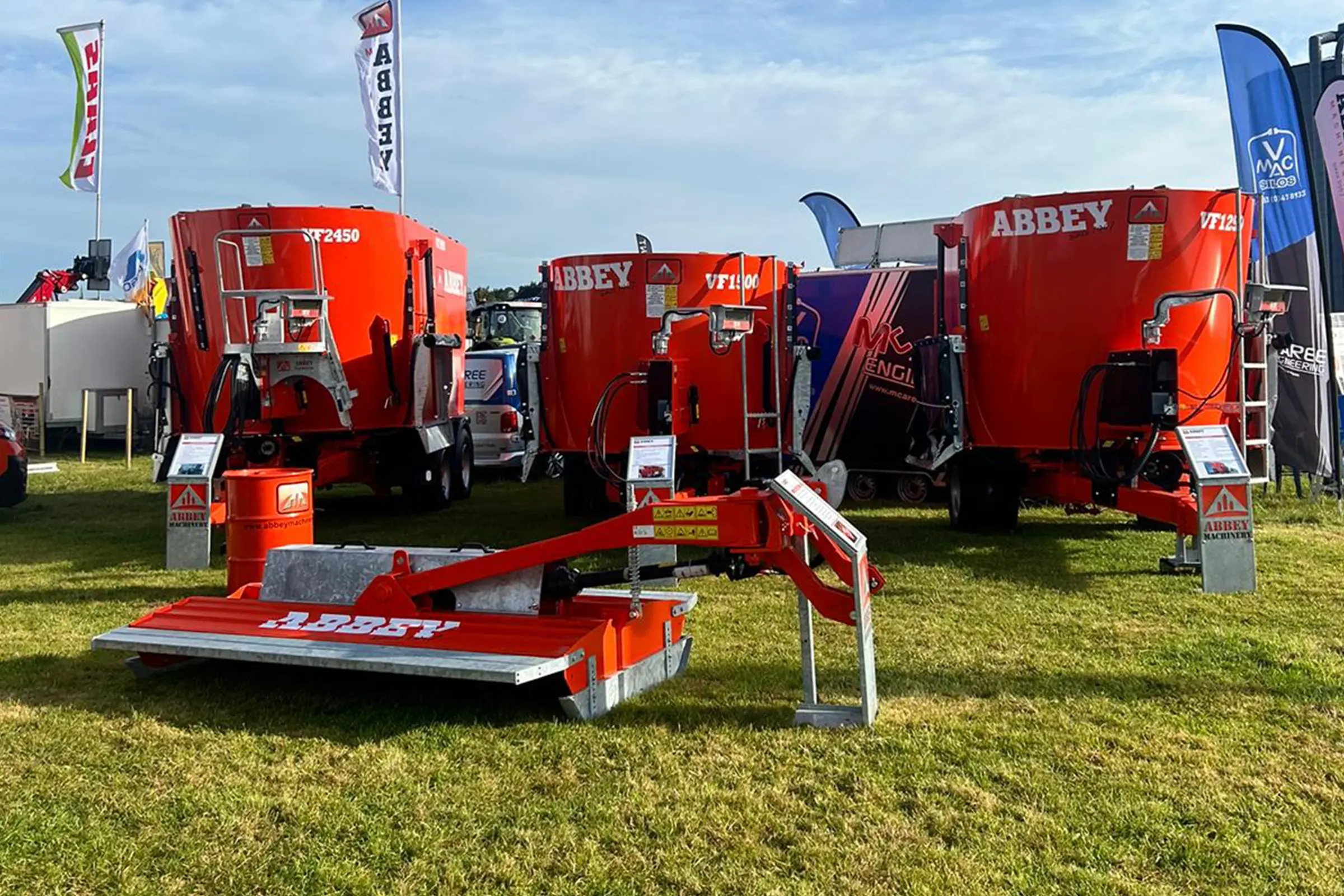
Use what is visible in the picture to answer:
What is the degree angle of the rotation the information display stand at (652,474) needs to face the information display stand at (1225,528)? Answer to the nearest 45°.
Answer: approximately 45° to its left

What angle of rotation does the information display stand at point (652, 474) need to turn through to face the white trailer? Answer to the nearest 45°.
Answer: approximately 135° to its right

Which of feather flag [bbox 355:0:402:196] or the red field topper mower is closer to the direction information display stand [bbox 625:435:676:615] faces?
the red field topper mower

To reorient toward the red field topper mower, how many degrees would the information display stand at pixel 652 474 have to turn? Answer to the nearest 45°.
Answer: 0° — it already faces it

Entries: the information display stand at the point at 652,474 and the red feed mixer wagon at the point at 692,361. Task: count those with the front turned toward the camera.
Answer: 2

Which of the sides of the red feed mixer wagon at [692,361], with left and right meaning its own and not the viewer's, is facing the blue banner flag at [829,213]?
back

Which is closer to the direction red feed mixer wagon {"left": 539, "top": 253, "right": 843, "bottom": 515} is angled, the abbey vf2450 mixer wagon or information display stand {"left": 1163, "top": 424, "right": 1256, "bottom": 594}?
the information display stand

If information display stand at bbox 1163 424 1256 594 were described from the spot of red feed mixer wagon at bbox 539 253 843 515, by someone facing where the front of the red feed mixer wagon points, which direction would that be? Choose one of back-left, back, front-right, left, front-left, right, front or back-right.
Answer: front-left

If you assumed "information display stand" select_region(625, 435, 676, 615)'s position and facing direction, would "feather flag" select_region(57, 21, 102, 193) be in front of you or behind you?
behind

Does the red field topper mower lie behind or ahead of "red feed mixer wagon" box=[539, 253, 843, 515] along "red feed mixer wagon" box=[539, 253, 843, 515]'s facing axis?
ahead
